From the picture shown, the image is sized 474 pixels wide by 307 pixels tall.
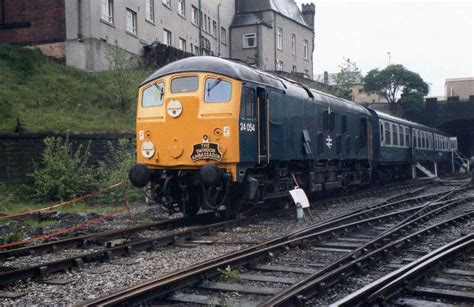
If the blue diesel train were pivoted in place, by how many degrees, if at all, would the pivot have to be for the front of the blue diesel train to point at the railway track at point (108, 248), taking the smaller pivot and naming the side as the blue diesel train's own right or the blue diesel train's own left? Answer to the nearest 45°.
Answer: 0° — it already faces it

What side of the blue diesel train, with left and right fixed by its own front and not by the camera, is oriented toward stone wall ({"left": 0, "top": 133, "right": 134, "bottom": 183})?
right

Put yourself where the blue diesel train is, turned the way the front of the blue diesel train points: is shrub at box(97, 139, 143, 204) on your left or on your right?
on your right

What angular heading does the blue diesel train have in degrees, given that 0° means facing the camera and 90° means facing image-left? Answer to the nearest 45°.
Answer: approximately 45°

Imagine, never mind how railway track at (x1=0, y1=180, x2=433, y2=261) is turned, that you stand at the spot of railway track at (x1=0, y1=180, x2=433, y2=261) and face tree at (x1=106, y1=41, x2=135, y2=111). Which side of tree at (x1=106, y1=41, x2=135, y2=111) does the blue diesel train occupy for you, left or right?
right

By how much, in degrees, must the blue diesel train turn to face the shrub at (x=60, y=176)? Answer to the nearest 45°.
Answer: approximately 90° to its right

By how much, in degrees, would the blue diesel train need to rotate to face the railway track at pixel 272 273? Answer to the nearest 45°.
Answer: approximately 45° to its left

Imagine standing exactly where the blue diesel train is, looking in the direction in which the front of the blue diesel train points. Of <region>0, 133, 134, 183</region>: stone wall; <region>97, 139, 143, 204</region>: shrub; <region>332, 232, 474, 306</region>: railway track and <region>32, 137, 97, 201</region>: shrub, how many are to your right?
3

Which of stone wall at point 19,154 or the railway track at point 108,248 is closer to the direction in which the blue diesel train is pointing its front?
the railway track
